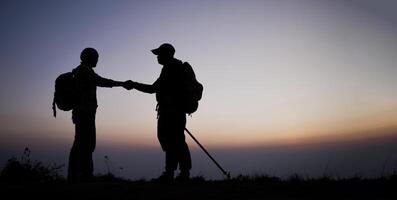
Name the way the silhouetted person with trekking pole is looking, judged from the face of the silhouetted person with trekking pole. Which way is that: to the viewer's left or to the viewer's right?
to the viewer's left

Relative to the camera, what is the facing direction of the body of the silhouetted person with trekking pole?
to the viewer's left
